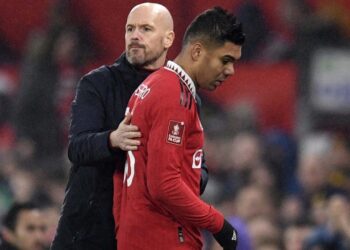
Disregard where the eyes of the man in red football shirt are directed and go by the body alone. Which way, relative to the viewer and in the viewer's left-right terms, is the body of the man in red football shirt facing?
facing to the right of the viewer
